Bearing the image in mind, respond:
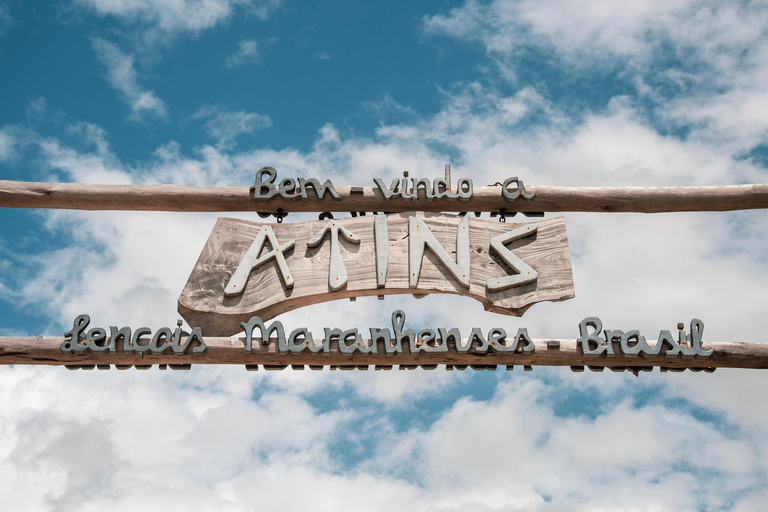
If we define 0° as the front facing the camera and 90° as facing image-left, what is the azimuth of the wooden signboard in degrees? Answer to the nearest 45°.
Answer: approximately 0°
